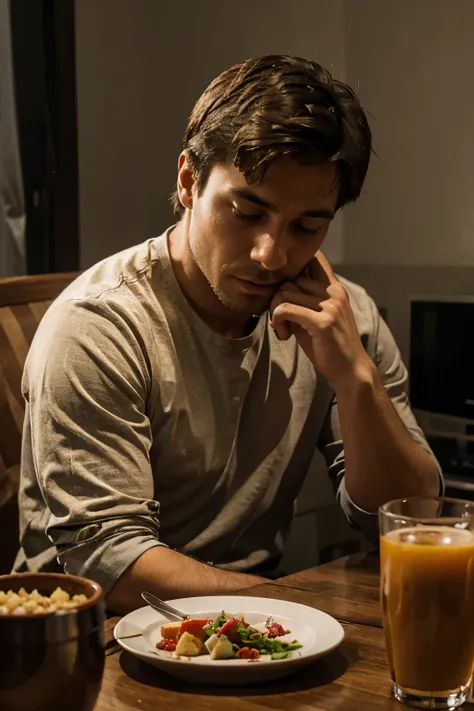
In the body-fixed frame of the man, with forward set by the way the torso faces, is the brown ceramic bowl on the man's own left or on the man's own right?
on the man's own right

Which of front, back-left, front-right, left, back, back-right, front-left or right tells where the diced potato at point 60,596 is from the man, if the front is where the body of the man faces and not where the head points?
front-right

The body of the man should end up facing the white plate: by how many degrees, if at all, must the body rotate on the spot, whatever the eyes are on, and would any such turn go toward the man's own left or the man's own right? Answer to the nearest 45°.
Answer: approximately 45° to the man's own right

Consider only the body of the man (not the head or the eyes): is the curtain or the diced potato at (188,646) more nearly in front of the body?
the diced potato

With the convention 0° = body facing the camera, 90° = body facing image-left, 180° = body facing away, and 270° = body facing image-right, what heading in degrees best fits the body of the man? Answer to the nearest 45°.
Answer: approximately 315°

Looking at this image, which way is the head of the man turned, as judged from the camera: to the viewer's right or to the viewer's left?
to the viewer's right

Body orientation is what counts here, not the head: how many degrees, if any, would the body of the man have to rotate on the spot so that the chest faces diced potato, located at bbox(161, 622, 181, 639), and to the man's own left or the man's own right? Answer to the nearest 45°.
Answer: approximately 45° to the man's own right

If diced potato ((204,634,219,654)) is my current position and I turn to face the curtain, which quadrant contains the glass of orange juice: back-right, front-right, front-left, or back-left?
back-right
